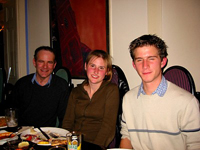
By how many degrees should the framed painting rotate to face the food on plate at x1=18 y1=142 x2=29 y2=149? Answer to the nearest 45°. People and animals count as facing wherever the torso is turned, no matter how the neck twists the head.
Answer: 0° — it already faces it

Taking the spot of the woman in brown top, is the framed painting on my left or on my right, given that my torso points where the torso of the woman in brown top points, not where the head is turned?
on my right

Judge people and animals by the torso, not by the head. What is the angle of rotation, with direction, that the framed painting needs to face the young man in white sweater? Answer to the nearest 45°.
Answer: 0° — it already faces them

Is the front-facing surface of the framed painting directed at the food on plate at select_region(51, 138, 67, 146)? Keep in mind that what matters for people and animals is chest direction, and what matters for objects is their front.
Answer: yes

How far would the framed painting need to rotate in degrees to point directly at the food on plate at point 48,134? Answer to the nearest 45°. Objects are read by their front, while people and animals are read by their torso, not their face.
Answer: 0° — it already faces it
